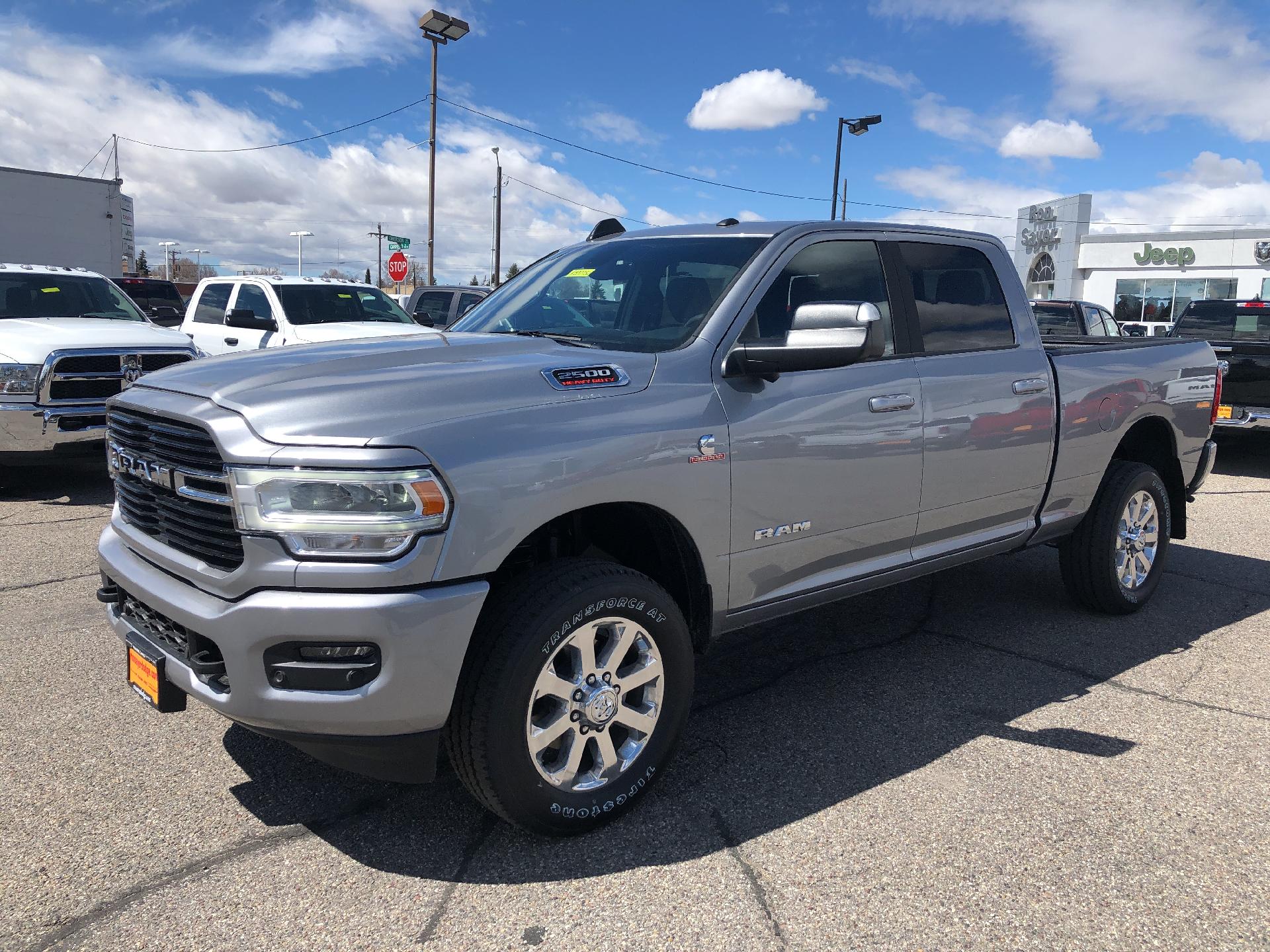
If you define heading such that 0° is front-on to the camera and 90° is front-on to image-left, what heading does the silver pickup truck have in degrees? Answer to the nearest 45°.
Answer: approximately 45°

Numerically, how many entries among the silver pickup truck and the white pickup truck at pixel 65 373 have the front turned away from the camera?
0

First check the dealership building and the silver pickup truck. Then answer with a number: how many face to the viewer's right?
0

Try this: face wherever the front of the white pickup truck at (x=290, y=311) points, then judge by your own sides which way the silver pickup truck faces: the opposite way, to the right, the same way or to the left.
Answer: to the right

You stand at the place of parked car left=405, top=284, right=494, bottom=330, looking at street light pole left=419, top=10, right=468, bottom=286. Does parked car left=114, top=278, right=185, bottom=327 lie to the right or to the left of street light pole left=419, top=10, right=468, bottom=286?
left

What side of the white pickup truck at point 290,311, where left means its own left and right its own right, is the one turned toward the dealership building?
left

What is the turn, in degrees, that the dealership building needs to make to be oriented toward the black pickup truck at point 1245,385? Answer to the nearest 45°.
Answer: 0° — it already faces it

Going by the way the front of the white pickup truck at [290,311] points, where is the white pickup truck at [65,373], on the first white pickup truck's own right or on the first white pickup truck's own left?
on the first white pickup truck's own right

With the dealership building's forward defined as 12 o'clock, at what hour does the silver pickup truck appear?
The silver pickup truck is roughly at 12 o'clock from the dealership building.

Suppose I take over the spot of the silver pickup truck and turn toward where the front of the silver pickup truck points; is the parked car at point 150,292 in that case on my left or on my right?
on my right

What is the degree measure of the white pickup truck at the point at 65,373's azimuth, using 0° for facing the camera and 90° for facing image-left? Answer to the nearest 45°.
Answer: approximately 315°

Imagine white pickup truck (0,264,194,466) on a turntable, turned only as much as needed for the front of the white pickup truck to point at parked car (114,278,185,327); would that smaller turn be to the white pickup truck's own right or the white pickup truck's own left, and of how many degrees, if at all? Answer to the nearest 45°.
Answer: approximately 135° to the white pickup truck's own left

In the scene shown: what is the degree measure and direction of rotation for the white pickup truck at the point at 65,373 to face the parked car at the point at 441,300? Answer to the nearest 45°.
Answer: approximately 90° to its left
